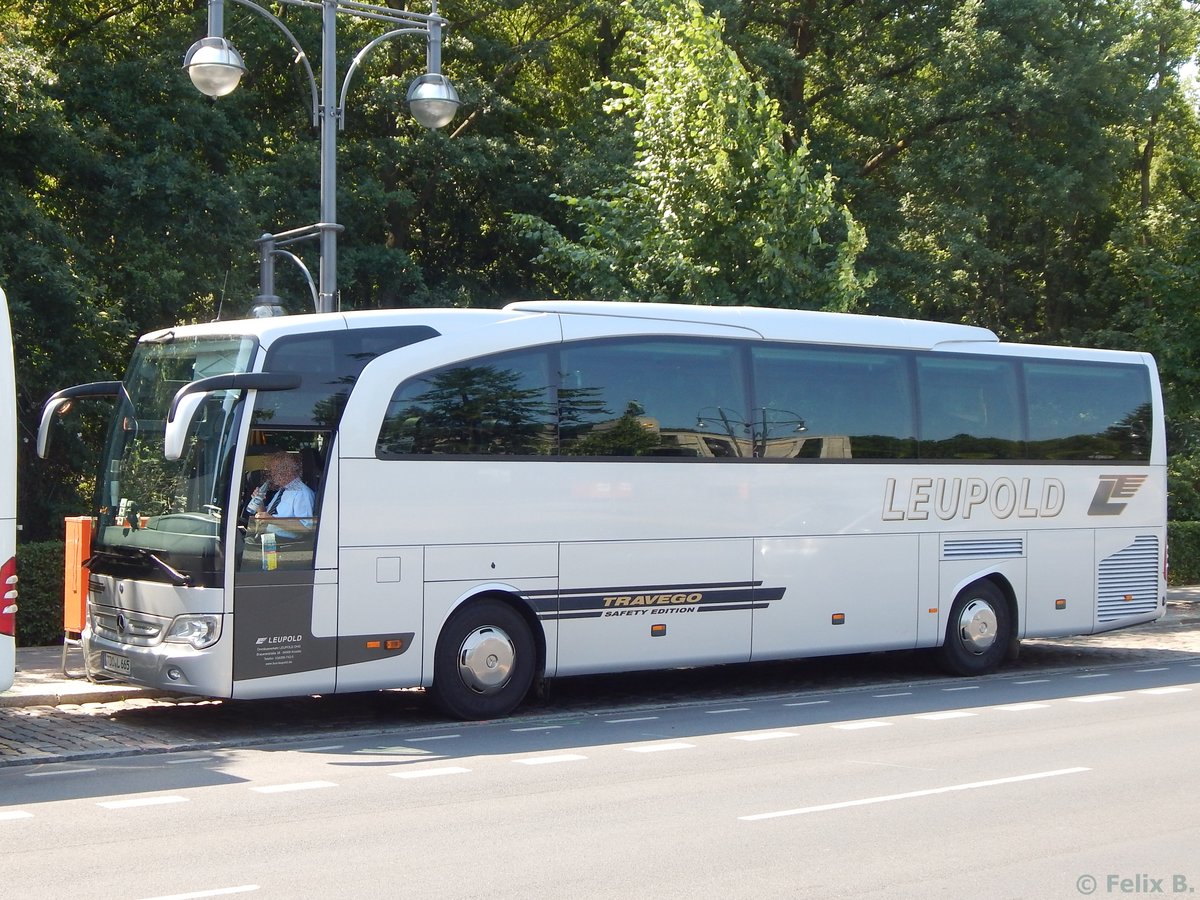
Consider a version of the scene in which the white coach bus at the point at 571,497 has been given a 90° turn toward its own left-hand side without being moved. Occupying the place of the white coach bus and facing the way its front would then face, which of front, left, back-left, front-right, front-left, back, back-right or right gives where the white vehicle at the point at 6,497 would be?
right

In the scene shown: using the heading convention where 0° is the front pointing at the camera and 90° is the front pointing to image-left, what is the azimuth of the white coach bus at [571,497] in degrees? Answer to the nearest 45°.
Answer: approximately 45°
